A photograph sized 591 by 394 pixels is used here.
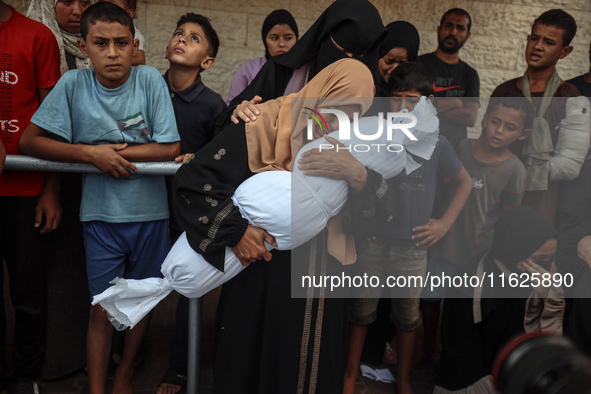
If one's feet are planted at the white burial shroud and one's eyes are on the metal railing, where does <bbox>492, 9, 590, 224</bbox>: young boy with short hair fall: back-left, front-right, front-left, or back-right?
back-right

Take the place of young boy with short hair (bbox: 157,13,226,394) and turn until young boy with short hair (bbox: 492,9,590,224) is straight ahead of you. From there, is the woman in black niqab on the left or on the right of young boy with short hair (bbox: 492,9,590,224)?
right

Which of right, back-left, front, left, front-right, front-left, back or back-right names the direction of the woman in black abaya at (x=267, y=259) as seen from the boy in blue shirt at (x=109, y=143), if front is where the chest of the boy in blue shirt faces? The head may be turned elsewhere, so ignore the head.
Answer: front-left

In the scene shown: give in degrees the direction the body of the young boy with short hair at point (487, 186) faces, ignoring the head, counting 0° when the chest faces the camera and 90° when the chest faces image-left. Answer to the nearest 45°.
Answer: approximately 45°

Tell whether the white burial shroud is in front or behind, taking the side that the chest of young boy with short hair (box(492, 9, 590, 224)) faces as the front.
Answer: in front

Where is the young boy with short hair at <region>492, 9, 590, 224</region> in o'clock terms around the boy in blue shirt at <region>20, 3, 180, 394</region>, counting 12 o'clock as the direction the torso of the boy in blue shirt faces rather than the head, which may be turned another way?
The young boy with short hair is roughly at 9 o'clock from the boy in blue shirt.

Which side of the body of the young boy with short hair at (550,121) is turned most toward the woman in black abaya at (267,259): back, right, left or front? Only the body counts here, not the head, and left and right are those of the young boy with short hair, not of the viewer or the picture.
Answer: front
